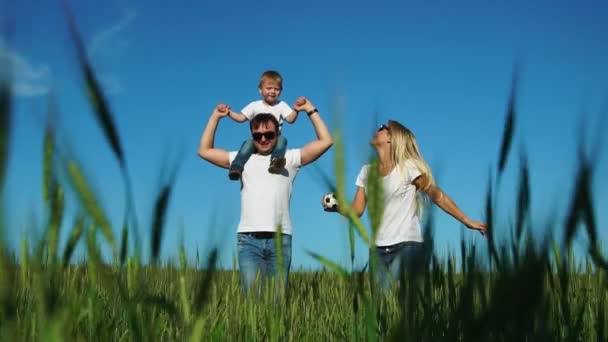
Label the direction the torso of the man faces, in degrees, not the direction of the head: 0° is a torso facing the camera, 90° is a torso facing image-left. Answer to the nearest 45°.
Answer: approximately 0°
